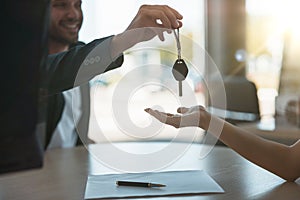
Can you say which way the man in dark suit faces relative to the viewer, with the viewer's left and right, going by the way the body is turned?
facing the viewer and to the right of the viewer

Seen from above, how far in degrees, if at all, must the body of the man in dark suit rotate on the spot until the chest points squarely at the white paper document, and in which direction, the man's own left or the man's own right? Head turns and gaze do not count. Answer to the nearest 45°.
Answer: approximately 45° to the man's own right

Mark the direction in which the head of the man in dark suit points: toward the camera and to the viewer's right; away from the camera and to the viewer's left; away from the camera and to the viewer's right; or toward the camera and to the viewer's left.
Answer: toward the camera and to the viewer's right

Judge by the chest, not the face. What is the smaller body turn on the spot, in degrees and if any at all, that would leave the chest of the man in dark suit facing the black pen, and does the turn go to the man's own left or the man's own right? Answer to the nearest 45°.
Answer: approximately 45° to the man's own right
